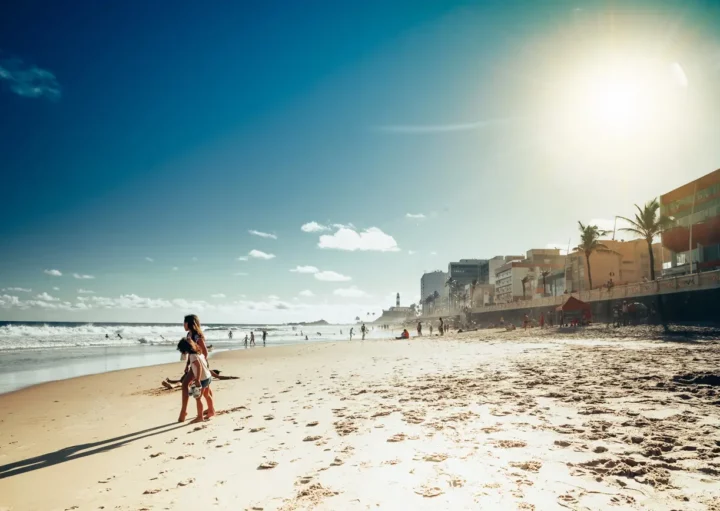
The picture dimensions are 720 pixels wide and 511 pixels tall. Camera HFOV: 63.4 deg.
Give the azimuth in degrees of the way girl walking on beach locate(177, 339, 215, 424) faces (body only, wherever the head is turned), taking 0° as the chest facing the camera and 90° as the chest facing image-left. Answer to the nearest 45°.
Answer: approximately 90°

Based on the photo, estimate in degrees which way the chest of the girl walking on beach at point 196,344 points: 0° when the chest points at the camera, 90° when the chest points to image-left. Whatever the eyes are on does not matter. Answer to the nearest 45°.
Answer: approximately 90°

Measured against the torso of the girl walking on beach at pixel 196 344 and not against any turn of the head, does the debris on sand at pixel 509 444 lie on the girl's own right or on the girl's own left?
on the girl's own left

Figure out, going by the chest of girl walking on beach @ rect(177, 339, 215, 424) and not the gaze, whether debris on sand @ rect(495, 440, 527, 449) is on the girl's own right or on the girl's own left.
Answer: on the girl's own left

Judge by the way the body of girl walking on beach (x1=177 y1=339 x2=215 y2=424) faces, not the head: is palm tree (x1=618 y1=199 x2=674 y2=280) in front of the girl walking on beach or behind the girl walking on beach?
behind

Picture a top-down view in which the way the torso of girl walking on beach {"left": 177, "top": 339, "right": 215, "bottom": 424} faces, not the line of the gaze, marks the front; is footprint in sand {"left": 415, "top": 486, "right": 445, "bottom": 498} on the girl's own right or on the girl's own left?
on the girl's own left

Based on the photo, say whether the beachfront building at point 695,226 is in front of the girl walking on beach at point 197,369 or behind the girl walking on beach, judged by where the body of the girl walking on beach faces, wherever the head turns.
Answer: behind
